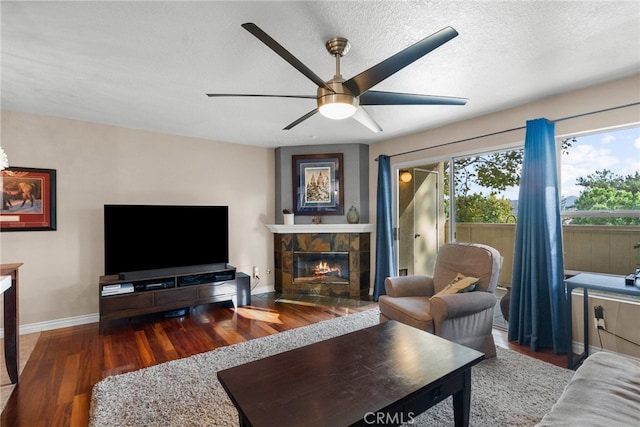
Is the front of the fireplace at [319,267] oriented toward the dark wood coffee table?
yes

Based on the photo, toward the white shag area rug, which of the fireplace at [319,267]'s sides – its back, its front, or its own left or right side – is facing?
front

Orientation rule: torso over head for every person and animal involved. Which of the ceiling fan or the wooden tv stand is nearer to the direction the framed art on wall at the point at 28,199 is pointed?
the ceiling fan

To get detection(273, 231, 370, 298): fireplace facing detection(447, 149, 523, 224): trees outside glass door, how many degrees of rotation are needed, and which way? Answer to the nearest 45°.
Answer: approximately 45° to its left

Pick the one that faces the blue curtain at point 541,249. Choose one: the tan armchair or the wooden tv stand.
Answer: the wooden tv stand

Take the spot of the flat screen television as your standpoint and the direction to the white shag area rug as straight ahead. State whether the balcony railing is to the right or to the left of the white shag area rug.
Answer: left

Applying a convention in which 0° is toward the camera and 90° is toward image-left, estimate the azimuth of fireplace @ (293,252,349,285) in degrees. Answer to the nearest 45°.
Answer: approximately 0°

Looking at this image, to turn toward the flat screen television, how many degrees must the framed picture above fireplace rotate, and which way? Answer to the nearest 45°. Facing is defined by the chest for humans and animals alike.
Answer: approximately 45° to its right

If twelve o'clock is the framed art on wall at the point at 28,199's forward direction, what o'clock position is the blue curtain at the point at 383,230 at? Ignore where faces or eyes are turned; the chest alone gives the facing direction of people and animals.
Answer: The blue curtain is roughly at 10 o'clock from the framed art on wall.
